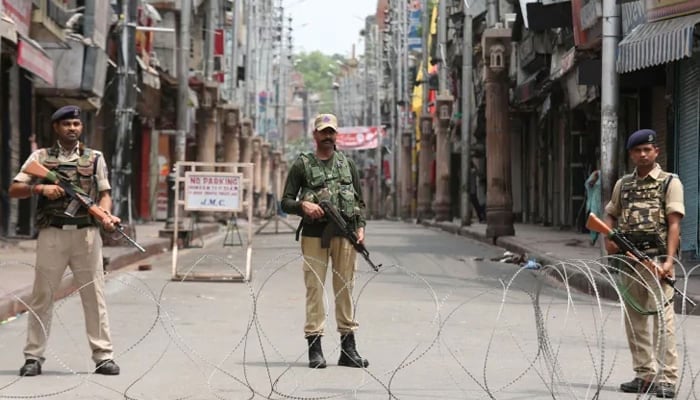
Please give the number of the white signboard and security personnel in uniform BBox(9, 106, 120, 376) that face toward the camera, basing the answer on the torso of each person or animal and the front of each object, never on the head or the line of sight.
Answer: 2

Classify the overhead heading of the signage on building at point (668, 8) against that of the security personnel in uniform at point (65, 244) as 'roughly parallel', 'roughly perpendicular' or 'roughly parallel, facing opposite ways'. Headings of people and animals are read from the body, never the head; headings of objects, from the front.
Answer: roughly perpendicular

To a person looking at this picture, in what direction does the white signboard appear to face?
facing the viewer

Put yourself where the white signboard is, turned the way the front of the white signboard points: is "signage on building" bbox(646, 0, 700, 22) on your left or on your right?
on your left

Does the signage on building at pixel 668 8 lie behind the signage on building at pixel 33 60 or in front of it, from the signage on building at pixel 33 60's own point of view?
in front

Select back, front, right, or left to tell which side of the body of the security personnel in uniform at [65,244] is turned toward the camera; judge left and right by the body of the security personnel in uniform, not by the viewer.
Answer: front

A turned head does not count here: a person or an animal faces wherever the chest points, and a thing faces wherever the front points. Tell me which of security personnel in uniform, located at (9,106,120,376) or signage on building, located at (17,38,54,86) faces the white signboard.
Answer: the signage on building

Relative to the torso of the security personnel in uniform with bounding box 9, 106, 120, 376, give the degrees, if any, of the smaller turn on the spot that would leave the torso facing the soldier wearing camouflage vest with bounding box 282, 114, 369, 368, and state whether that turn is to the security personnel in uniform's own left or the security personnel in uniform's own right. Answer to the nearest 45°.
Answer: approximately 90° to the security personnel in uniform's own left

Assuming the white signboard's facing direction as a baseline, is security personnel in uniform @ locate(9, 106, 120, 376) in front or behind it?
in front

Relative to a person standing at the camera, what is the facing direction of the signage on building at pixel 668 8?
facing the viewer and to the left of the viewer
